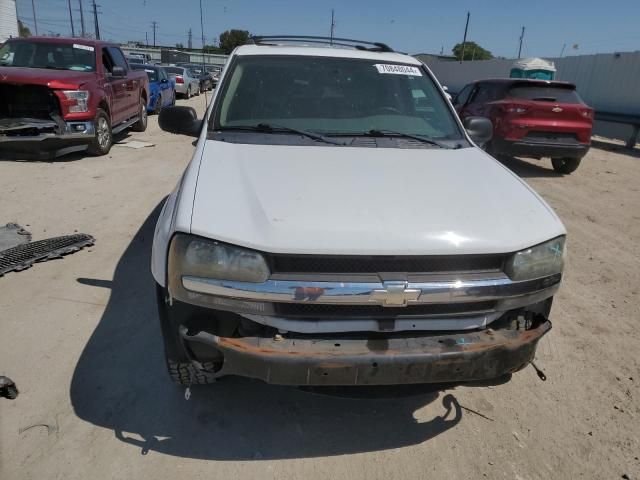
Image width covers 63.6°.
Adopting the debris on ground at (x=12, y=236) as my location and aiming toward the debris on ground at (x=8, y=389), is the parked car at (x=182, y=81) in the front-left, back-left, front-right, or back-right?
back-left

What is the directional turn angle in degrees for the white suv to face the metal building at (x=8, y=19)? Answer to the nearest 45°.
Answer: approximately 135° to its right

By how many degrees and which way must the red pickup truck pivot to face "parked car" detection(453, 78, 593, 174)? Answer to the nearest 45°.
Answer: approximately 90° to its left

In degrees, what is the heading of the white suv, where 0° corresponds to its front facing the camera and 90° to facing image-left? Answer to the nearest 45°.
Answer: approximately 0°

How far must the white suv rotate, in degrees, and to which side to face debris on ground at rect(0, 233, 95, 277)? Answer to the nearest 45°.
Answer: approximately 135° to its right

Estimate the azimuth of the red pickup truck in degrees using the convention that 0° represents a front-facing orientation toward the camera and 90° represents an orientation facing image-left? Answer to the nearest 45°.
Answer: approximately 45°

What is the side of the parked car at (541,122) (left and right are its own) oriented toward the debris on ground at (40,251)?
left

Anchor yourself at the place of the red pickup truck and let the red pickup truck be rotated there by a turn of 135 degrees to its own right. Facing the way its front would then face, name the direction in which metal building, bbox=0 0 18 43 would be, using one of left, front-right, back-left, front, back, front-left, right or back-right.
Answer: front

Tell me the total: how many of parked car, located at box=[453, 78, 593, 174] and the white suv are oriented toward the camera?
1

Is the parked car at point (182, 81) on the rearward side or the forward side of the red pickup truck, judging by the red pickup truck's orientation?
on the rearward side

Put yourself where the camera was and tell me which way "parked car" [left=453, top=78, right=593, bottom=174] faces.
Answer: facing away from the viewer and to the left of the viewer

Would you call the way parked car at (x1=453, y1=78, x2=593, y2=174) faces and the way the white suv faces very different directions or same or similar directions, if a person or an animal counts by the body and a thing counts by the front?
very different directions
